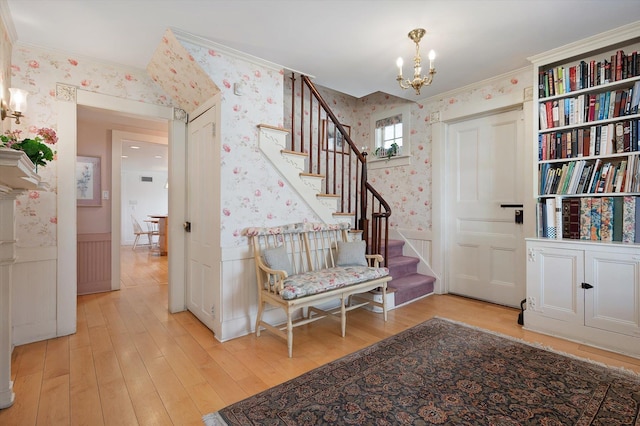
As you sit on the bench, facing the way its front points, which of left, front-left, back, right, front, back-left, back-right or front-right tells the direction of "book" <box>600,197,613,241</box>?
front-left

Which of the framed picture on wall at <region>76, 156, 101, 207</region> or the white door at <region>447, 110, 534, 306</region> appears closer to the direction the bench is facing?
the white door

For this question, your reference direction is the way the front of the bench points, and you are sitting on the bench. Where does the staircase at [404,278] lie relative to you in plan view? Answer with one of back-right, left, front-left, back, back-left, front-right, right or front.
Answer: left

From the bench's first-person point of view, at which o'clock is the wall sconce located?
The wall sconce is roughly at 4 o'clock from the bench.

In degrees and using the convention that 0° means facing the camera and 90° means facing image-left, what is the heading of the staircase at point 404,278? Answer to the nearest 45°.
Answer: approximately 315°

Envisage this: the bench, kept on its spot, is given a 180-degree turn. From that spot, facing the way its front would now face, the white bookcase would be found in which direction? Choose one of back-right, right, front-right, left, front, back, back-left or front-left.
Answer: back-right

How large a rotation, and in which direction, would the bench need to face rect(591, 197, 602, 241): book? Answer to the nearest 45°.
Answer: approximately 45° to its left

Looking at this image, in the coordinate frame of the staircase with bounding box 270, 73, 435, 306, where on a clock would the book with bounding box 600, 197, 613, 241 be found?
The book is roughly at 11 o'clock from the staircase.

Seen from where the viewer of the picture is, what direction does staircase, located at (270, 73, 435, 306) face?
facing the viewer and to the right of the viewer

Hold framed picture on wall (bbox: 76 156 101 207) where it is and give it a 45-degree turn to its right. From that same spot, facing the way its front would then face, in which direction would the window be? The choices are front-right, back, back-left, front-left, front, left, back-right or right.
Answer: left
